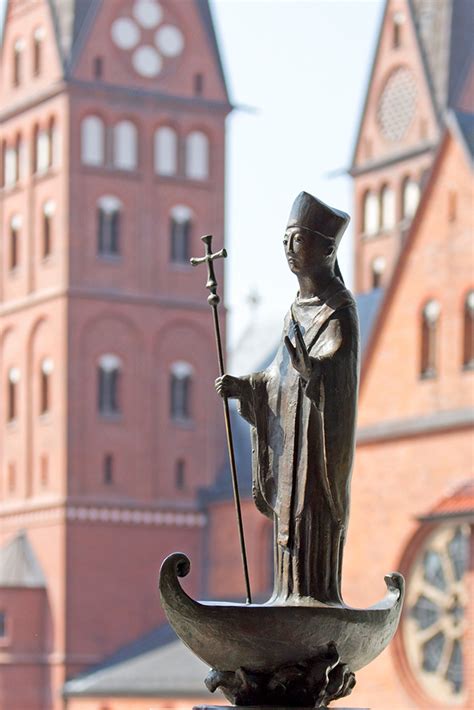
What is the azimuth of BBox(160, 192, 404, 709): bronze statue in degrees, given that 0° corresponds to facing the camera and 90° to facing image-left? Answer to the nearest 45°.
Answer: approximately 45°
